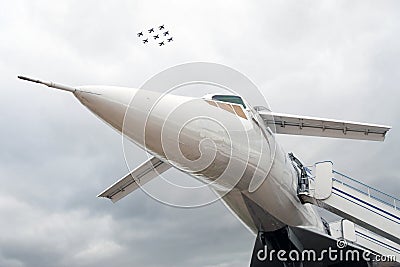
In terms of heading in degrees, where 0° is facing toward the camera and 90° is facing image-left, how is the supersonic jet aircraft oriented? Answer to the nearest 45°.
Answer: approximately 45°
